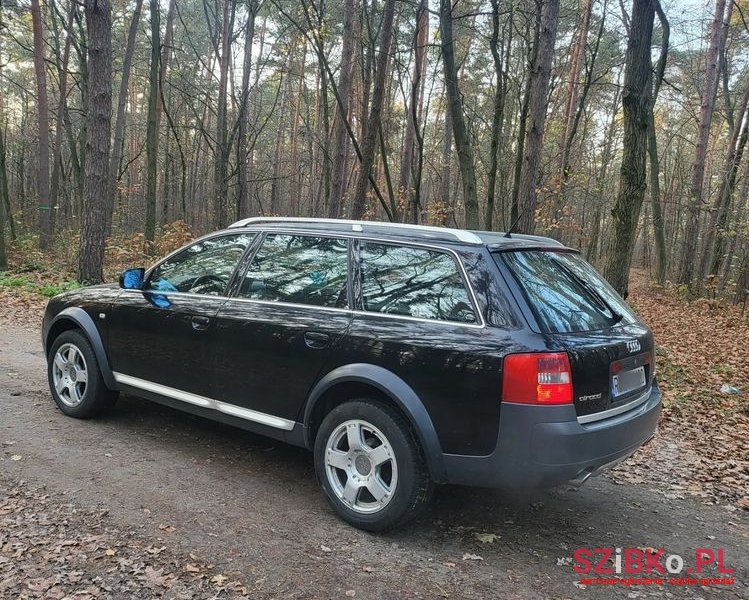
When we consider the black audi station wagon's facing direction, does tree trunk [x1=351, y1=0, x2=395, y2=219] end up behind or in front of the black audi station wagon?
in front

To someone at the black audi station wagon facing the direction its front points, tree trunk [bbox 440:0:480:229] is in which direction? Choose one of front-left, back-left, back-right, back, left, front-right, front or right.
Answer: front-right

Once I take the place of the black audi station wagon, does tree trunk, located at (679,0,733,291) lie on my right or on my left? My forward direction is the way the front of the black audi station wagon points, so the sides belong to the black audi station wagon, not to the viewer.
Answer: on my right

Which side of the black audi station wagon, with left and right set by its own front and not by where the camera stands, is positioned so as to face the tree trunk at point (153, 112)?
front

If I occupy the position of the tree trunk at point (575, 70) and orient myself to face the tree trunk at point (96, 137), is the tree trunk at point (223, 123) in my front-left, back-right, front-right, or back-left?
front-right

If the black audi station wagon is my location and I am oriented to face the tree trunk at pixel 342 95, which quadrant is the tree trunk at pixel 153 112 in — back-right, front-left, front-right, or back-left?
front-left

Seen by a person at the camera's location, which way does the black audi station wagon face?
facing away from the viewer and to the left of the viewer

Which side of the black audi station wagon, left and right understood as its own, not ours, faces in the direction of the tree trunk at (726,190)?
right

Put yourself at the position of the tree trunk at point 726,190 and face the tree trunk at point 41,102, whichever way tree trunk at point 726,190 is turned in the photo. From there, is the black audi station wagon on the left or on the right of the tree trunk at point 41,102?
left

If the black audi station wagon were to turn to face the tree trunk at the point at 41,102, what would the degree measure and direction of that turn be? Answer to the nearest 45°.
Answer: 0° — it already faces it

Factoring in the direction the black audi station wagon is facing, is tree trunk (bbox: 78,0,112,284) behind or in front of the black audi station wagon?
in front

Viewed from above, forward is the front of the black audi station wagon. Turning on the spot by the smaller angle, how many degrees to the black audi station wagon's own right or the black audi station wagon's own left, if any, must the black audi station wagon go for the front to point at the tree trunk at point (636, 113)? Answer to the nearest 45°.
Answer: approximately 90° to the black audi station wagon's own right

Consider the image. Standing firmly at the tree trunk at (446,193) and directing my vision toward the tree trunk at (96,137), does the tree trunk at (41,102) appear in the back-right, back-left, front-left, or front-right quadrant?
front-right

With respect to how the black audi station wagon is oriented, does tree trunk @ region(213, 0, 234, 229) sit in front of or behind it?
in front

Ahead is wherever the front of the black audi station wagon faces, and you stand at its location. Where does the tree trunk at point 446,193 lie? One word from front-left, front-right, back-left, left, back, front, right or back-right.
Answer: front-right
